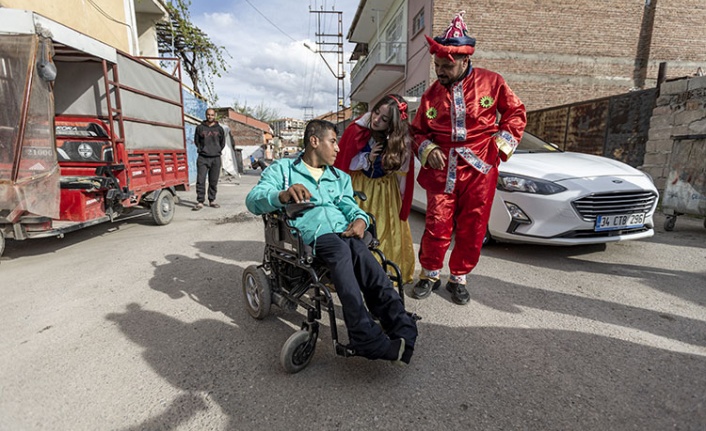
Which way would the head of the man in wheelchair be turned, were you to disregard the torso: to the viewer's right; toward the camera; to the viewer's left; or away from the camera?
to the viewer's right

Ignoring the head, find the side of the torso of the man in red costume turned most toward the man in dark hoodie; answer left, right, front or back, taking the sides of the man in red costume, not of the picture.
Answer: right

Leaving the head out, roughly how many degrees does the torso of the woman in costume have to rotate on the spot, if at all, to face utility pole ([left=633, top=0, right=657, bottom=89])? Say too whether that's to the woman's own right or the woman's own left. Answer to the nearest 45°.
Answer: approximately 180°

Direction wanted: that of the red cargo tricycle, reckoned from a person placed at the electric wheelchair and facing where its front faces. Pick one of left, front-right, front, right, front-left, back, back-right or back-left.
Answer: back

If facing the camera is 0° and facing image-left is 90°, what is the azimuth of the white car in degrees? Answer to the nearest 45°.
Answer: approximately 315°

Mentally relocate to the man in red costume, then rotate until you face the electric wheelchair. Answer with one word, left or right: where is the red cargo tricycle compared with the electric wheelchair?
right

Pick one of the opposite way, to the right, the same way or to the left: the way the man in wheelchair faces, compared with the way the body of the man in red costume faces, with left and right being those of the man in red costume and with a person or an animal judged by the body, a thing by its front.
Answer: to the left
